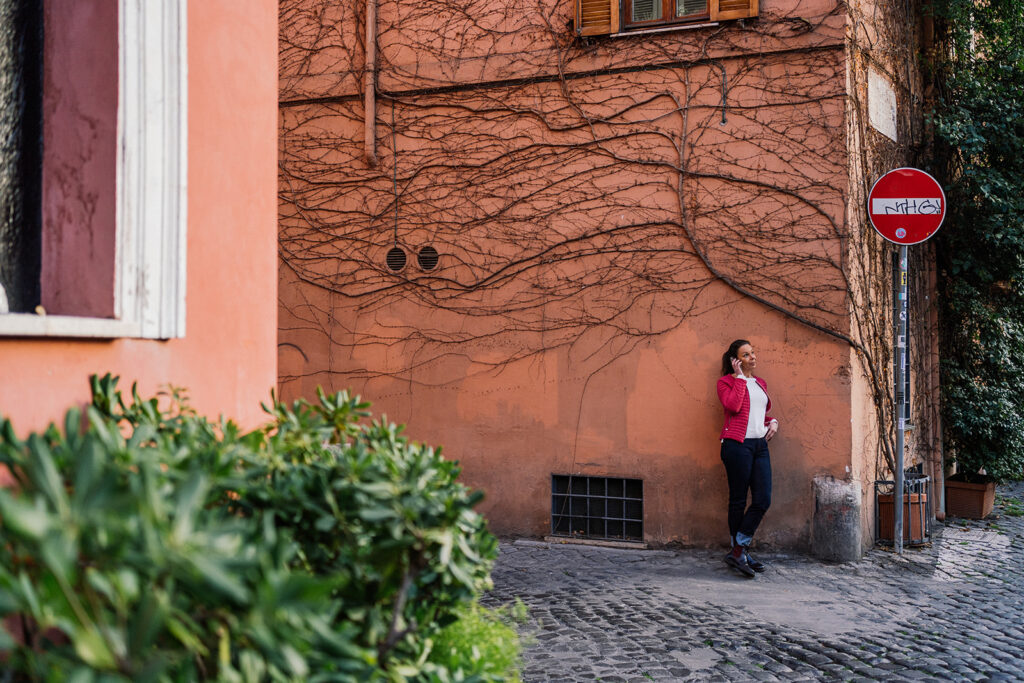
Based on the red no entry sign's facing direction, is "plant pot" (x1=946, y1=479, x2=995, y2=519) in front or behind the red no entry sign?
behind

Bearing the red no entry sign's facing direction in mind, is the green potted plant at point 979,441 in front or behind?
behind

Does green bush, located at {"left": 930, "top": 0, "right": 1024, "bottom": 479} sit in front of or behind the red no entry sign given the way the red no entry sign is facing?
behind

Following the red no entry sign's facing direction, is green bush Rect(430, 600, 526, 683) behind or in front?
in front

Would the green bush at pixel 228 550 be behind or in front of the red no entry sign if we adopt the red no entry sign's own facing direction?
in front

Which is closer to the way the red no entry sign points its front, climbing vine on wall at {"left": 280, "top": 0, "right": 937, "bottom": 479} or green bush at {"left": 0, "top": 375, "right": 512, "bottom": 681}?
the green bush

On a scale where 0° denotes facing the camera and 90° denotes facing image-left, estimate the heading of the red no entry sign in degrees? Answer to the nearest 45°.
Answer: approximately 0°

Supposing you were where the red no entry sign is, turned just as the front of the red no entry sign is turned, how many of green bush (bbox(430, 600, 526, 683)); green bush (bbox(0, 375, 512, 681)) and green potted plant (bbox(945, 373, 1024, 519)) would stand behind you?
1

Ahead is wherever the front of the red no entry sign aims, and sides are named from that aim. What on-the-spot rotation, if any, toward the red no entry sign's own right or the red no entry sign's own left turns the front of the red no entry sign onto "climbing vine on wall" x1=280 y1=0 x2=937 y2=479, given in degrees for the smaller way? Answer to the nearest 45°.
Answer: approximately 90° to the red no entry sign's own right

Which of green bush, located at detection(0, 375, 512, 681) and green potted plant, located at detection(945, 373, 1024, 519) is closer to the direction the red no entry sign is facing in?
the green bush
